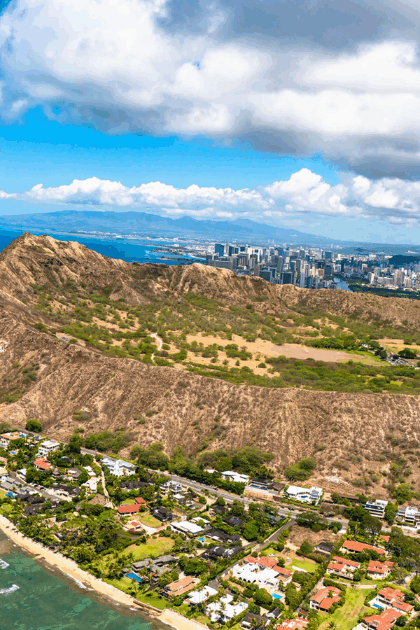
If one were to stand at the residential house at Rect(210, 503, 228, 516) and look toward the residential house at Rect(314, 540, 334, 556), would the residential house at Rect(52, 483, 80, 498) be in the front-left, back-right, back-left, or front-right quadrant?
back-right

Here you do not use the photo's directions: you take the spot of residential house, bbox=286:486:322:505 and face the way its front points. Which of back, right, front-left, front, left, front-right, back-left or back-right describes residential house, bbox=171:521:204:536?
front-right

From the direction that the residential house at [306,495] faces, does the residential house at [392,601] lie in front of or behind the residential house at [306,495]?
in front

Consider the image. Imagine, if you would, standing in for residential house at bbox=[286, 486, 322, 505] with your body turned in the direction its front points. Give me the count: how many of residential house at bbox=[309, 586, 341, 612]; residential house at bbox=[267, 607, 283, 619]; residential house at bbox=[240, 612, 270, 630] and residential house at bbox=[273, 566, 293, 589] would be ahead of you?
4

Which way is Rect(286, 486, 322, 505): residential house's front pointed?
toward the camera

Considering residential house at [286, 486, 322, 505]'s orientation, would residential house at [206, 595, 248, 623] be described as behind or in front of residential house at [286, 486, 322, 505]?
in front

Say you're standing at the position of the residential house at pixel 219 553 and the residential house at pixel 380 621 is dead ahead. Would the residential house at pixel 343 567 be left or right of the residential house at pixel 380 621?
left
